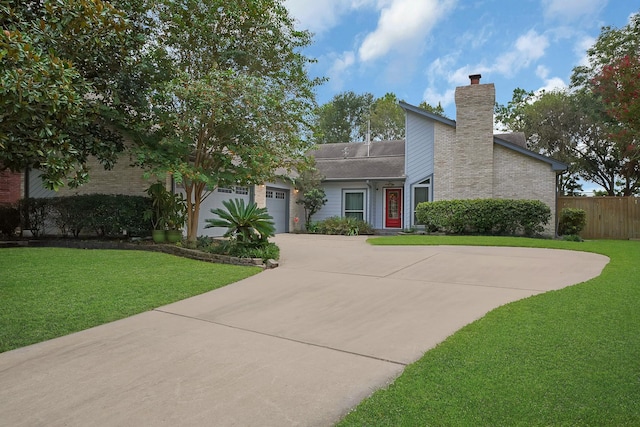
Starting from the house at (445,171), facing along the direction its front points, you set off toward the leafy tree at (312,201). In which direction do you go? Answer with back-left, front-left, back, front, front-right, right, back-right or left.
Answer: right

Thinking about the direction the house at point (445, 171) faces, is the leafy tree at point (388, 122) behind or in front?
behind

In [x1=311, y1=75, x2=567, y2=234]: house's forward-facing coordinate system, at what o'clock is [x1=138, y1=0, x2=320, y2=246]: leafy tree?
The leafy tree is roughly at 1 o'clock from the house.

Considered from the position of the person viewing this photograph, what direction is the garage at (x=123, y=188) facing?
facing the viewer and to the right of the viewer

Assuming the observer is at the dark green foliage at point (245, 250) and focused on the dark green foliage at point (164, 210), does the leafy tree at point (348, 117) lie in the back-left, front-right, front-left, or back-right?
front-right

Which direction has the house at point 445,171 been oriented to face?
toward the camera

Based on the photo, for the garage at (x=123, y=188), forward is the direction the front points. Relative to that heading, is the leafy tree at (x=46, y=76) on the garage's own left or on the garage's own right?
on the garage's own right

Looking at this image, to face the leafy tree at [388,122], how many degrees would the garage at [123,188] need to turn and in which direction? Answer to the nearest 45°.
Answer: approximately 90° to its left

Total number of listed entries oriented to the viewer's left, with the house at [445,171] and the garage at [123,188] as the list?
0

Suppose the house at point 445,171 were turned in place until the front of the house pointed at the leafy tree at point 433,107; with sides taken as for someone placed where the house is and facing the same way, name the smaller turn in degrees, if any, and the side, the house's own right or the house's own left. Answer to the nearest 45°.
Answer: approximately 180°

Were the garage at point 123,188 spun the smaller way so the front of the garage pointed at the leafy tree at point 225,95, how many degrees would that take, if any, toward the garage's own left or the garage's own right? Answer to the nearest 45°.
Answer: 0° — it already faces it
